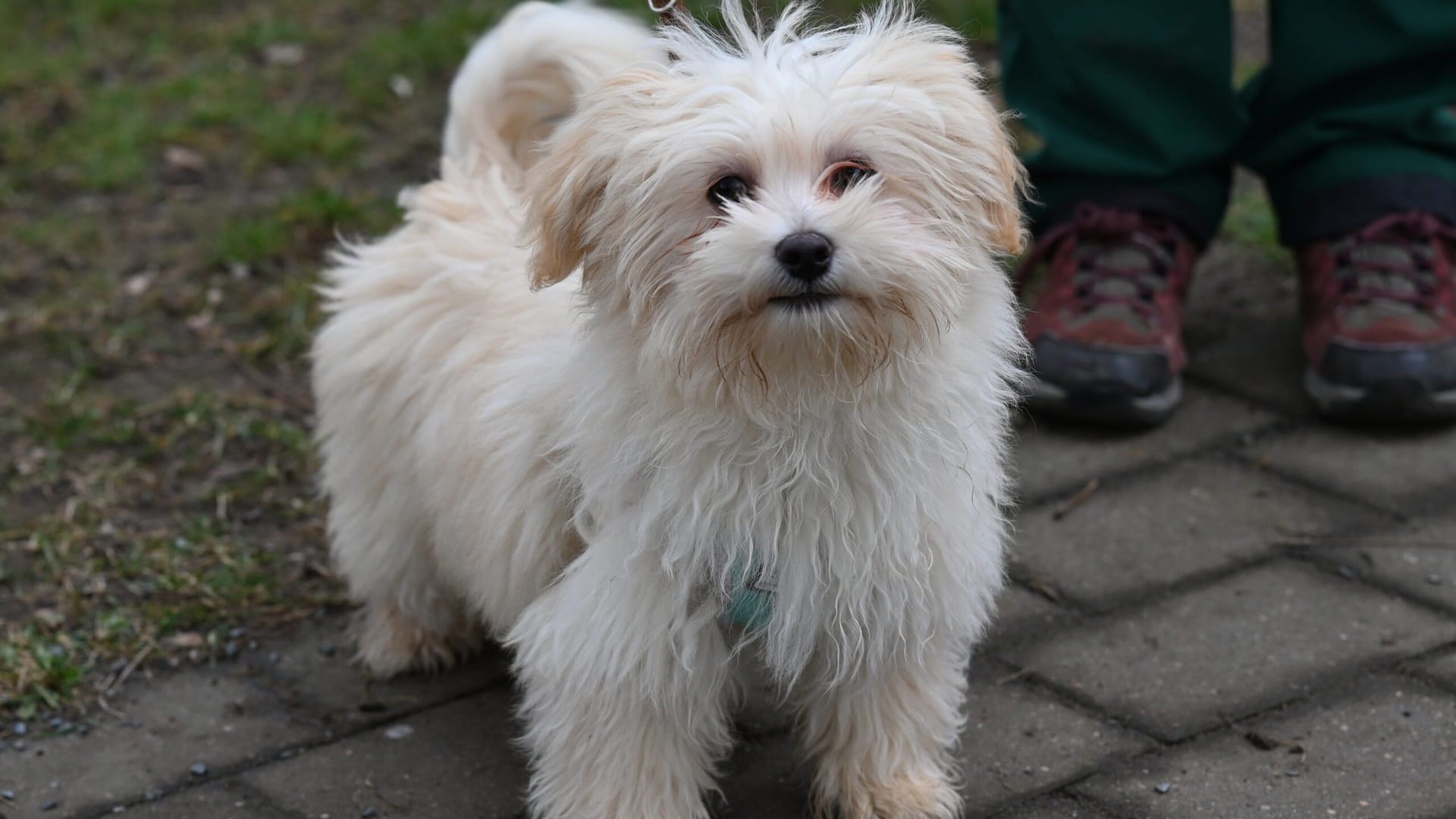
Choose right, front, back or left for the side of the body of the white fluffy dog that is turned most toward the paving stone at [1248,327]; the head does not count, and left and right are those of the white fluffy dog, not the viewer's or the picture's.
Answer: left

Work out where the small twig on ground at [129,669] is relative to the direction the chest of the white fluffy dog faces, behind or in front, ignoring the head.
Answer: behind

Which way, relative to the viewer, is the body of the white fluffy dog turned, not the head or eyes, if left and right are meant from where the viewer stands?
facing the viewer and to the right of the viewer

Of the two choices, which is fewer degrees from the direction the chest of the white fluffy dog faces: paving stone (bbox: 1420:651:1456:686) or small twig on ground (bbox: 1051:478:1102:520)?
the paving stone

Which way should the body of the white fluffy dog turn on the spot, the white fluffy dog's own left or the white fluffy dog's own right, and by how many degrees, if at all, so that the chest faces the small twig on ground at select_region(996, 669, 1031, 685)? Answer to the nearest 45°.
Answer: approximately 90° to the white fluffy dog's own left

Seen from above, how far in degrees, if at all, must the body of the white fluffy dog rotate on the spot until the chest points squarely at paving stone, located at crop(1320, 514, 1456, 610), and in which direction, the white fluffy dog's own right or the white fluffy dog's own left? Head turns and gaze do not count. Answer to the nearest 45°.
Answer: approximately 90° to the white fluffy dog's own left

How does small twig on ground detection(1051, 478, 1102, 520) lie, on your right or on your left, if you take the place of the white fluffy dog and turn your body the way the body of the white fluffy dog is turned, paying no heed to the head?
on your left

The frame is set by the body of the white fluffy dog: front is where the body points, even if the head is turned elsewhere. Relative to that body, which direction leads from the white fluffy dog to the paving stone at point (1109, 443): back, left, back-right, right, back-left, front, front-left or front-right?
left

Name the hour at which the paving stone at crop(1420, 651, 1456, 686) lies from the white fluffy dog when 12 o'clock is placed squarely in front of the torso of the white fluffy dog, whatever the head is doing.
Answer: The paving stone is roughly at 10 o'clock from the white fluffy dog.

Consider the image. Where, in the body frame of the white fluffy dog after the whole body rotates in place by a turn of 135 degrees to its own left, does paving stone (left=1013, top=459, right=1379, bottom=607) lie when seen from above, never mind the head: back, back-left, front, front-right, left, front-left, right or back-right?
front-right

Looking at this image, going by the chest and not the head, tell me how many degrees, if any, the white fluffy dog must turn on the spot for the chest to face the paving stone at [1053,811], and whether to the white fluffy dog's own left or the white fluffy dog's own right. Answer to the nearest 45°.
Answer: approximately 45° to the white fluffy dog's own left
